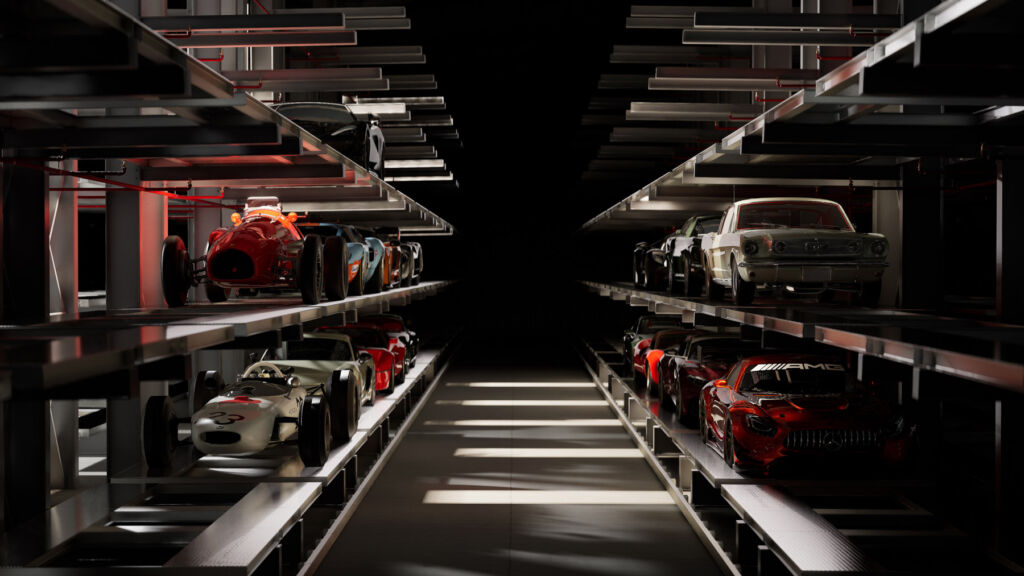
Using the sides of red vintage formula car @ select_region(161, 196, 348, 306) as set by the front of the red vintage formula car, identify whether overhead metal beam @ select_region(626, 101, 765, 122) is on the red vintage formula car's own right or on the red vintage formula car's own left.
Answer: on the red vintage formula car's own left

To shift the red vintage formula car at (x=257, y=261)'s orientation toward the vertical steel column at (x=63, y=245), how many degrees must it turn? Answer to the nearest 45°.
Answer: approximately 135° to its right

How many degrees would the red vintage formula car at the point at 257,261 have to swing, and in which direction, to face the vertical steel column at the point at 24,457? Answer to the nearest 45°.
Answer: approximately 45° to its right

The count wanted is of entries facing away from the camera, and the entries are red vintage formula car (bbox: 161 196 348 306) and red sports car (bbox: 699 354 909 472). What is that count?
0

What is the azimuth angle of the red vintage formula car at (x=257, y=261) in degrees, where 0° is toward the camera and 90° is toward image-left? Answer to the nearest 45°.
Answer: approximately 0°

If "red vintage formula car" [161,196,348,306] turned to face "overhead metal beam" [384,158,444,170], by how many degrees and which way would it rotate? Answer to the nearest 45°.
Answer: approximately 180°
